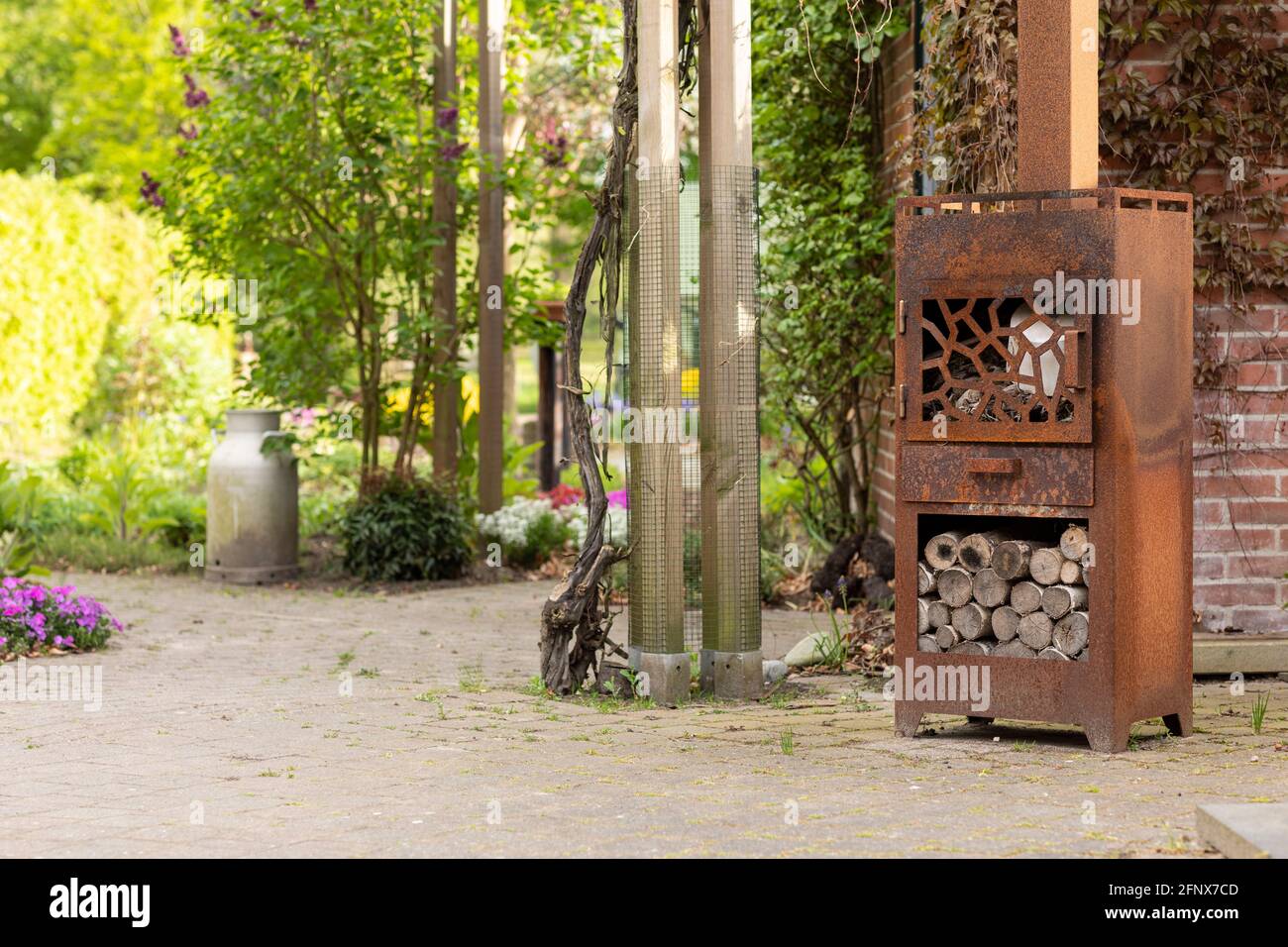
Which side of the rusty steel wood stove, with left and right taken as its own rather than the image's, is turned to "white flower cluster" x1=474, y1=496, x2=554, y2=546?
right

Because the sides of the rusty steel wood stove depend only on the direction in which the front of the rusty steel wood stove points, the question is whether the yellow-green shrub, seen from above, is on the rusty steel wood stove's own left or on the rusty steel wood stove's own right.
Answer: on the rusty steel wood stove's own right

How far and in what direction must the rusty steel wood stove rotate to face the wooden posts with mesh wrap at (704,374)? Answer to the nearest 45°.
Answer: approximately 90° to its right

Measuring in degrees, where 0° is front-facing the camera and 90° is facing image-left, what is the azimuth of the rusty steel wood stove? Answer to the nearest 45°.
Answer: approximately 45°

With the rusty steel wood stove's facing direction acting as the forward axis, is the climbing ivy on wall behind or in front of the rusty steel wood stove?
behind
